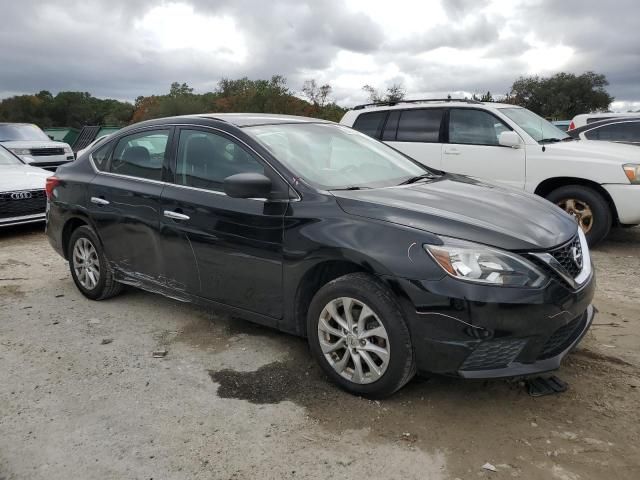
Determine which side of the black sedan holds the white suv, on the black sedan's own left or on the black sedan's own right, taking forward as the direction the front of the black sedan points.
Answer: on the black sedan's own left

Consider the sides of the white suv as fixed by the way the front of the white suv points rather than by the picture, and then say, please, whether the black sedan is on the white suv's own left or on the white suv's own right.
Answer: on the white suv's own right

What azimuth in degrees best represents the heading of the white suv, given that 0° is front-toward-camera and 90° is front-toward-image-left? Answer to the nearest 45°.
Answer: approximately 315°

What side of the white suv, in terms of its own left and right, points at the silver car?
back

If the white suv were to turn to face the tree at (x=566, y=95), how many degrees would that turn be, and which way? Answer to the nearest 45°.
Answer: approximately 135° to its left

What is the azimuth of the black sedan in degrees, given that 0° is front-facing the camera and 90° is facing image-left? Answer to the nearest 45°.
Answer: approximately 315°

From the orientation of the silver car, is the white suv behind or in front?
in front

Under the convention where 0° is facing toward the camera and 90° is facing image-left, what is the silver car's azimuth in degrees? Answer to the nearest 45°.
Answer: approximately 315°
